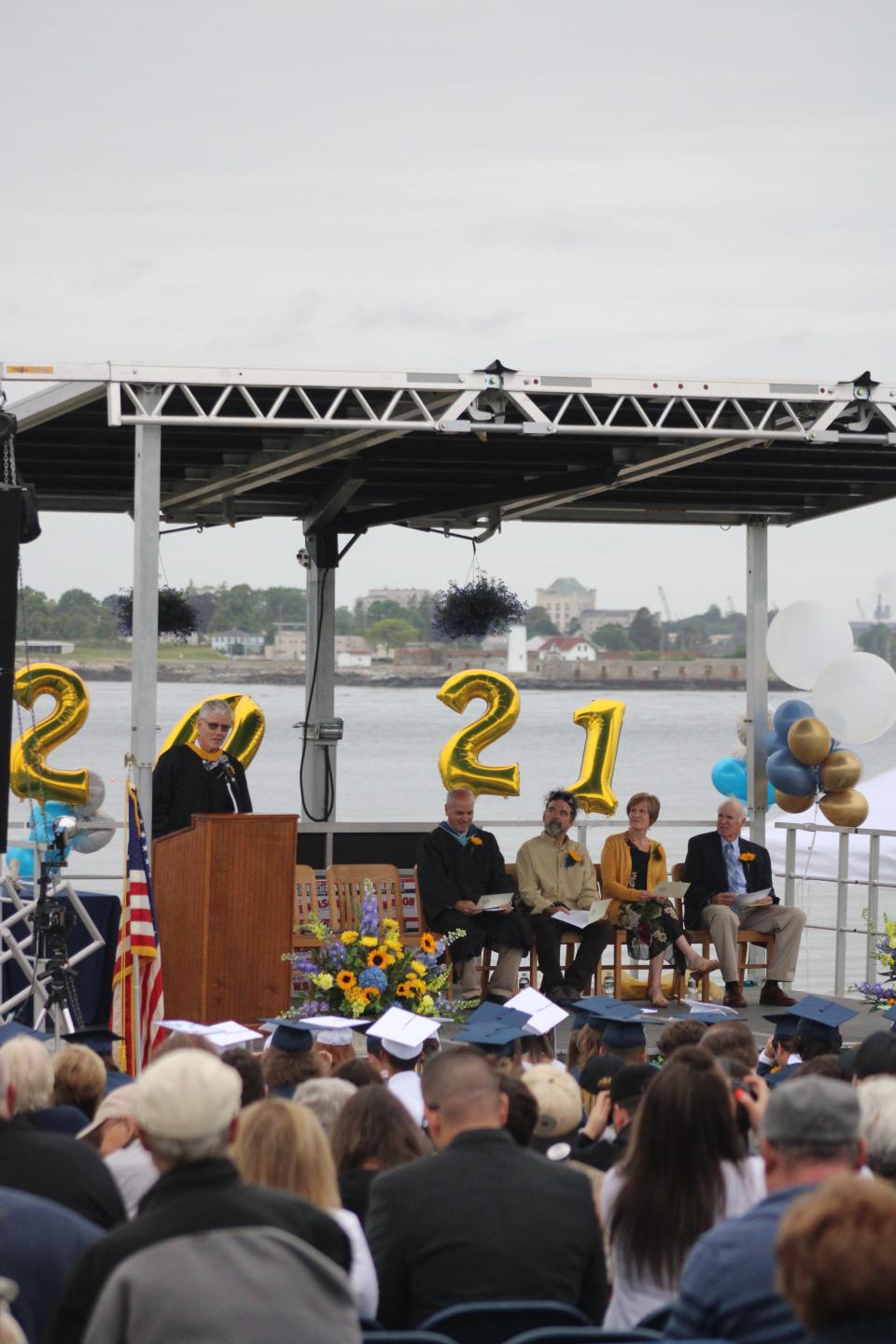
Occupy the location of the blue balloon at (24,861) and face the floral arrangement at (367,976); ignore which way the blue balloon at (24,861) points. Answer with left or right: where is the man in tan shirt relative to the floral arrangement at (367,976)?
left

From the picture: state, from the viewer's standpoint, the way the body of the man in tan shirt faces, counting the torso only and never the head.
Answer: toward the camera

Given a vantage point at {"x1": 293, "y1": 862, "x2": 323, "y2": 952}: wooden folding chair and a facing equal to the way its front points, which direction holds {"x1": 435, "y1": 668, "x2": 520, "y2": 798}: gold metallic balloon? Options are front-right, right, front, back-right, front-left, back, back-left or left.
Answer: back-left

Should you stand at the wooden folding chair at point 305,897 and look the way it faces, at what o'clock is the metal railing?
The metal railing is roughly at 9 o'clock from the wooden folding chair.

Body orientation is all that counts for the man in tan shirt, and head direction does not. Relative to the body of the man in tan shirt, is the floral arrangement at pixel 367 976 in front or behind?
in front

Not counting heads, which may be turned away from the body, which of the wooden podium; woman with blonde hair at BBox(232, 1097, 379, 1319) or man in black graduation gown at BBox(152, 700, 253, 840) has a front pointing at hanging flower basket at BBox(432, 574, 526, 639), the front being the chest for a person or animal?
the woman with blonde hair

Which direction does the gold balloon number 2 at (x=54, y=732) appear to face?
toward the camera

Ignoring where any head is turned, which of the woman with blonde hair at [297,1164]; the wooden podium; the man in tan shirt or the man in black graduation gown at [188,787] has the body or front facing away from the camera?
the woman with blonde hair

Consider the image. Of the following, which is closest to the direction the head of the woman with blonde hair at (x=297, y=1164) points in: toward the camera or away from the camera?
away from the camera

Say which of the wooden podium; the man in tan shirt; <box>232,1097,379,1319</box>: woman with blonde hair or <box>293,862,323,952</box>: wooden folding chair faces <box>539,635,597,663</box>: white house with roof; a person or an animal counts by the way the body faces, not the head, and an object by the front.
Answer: the woman with blonde hair

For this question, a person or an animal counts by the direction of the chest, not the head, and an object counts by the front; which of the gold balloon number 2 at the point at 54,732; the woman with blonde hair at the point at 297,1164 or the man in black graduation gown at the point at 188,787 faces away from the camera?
the woman with blonde hair

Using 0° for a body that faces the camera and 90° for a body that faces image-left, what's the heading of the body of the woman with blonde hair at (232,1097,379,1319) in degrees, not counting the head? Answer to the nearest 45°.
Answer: approximately 180°

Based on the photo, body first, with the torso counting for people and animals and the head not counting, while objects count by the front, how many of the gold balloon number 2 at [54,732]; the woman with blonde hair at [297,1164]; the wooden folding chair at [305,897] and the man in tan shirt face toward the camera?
3

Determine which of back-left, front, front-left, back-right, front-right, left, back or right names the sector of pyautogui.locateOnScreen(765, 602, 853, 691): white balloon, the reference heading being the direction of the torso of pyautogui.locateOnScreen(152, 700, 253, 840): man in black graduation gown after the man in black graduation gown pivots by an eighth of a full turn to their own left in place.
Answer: front-left

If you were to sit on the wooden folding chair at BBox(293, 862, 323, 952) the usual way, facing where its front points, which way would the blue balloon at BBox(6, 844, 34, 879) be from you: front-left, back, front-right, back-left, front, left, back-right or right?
back-right

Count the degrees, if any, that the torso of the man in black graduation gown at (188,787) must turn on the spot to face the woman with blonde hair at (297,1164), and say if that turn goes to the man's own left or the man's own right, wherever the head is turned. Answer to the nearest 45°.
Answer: approximately 45° to the man's own right

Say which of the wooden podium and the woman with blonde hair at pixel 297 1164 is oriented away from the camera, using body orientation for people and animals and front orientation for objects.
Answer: the woman with blonde hair

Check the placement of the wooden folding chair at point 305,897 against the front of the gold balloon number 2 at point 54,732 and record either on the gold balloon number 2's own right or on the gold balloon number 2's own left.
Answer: on the gold balloon number 2's own left

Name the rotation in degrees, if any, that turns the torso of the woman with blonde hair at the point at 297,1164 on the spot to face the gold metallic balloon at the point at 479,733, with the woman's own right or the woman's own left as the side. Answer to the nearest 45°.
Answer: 0° — they already face it

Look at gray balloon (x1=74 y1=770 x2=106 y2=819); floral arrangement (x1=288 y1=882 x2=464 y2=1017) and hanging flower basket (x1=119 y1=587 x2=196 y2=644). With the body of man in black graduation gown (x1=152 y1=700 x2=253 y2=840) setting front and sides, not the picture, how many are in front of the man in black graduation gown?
1
